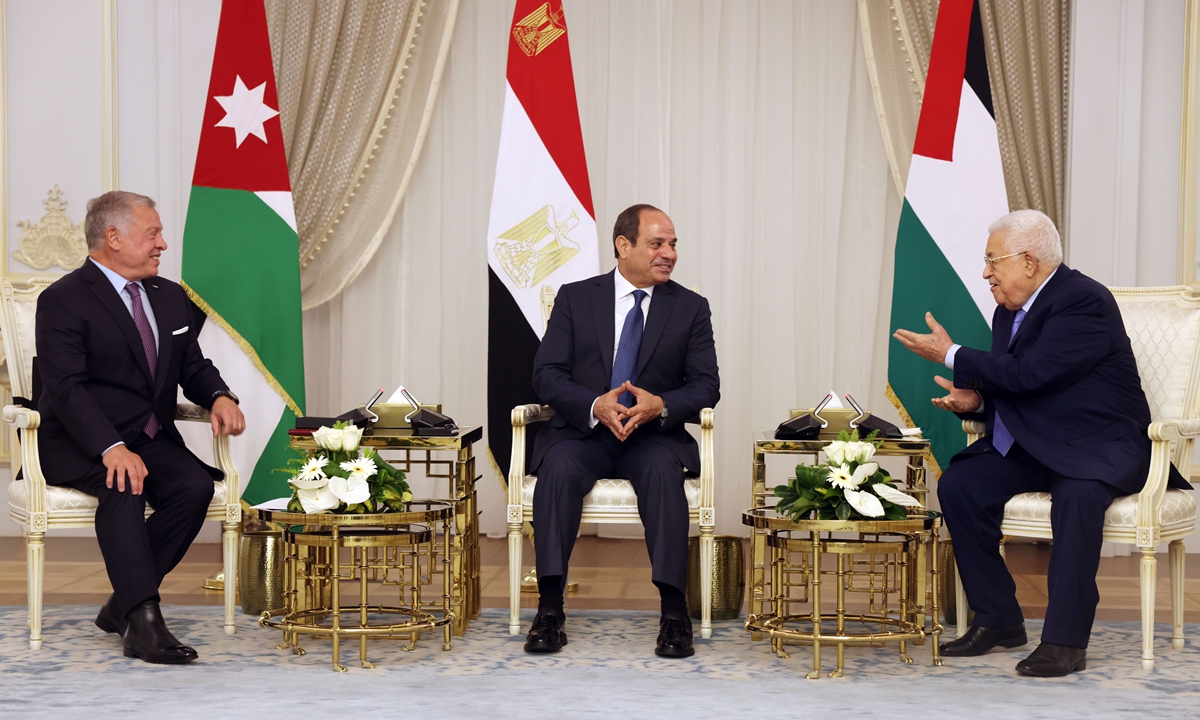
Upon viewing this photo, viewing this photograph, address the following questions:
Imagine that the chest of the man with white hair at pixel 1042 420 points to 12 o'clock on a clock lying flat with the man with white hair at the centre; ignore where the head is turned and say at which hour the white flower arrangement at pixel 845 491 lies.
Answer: The white flower arrangement is roughly at 12 o'clock from the man with white hair.

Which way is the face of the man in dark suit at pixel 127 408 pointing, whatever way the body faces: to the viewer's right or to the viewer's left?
to the viewer's right

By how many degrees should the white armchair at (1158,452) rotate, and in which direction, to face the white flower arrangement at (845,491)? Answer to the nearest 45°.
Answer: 0° — it already faces it

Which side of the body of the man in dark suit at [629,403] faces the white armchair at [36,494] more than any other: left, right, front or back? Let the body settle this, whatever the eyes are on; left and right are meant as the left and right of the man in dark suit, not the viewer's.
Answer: right

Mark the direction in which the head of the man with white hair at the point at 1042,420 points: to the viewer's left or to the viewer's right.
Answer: to the viewer's left

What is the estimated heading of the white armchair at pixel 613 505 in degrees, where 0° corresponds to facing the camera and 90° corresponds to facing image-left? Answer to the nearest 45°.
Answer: approximately 0°

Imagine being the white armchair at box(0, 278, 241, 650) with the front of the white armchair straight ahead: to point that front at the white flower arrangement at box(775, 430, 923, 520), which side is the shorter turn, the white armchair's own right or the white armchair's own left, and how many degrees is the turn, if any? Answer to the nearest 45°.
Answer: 0° — it already faces it

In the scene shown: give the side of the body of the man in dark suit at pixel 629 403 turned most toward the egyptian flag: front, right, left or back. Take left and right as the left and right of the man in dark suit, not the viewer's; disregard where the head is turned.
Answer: back

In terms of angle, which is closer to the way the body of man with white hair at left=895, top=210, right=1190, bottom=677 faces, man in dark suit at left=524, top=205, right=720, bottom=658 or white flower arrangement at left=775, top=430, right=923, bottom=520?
the white flower arrangement

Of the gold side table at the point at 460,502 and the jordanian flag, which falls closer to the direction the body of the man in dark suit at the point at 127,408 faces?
the gold side table
